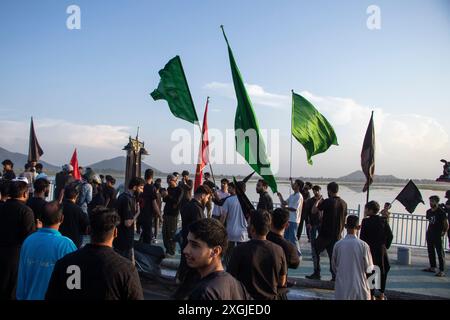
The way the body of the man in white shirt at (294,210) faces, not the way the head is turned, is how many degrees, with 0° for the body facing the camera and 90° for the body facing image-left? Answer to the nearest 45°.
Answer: approximately 90°

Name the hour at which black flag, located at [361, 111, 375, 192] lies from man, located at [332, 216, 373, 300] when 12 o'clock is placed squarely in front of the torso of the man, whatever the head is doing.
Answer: The black flag is roughly at 12 o'clock from the man.

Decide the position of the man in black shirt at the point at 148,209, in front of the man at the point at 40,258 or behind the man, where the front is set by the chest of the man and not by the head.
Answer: in front

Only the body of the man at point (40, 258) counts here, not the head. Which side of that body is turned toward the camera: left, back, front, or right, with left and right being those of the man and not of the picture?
back

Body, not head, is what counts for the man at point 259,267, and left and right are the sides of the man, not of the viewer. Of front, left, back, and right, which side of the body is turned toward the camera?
back

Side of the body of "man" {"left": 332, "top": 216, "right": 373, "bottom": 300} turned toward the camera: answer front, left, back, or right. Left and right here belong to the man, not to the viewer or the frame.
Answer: back

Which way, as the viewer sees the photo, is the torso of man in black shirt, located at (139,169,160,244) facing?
away from the camera
